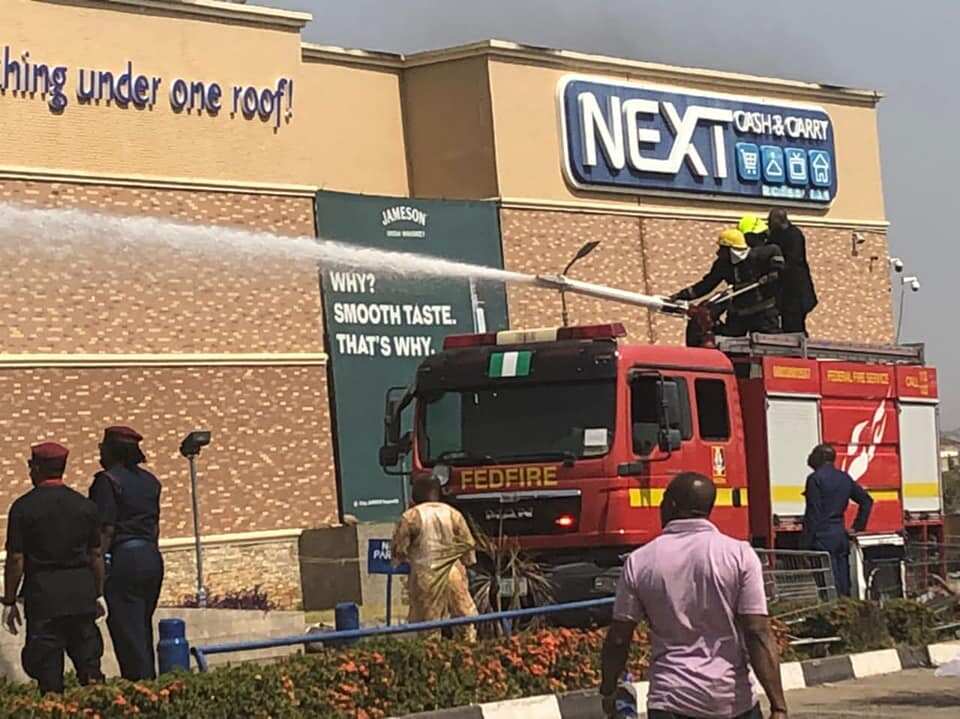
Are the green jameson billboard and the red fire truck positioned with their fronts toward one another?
no

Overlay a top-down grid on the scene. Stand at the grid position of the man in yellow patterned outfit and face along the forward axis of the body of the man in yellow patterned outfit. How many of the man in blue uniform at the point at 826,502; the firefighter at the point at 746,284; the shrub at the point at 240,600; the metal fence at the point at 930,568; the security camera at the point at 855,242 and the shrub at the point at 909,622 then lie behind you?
0

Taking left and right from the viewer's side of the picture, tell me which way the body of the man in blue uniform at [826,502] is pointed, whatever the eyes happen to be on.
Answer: facing away from the viewer and to the left of the viewer

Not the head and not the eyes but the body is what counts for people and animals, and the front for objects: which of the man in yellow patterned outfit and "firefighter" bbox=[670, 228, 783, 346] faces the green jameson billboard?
the man in yellow patterned outfit

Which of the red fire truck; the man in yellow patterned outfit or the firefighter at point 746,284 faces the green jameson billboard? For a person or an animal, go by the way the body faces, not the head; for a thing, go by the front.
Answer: the man in yellow patterned outfit

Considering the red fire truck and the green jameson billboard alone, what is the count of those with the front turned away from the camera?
0

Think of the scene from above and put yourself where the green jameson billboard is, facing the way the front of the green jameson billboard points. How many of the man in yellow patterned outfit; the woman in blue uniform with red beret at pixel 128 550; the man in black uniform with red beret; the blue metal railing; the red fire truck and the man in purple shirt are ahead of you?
6

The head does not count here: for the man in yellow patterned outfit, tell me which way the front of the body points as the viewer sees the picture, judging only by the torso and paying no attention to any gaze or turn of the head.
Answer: away from the camera

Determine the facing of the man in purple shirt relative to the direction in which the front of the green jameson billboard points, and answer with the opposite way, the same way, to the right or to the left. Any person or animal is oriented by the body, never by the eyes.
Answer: the opposite way

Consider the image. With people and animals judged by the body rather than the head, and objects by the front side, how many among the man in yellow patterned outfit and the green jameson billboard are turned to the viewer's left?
0

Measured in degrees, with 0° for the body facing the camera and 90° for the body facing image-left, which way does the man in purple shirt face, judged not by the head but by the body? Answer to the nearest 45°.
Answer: approximately 180°

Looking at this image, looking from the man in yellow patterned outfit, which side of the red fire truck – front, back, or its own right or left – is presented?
front

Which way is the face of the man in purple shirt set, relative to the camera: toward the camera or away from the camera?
away from the camera

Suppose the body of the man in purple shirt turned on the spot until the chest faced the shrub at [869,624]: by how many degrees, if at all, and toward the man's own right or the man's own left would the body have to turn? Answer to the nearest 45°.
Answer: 0° — they already face it

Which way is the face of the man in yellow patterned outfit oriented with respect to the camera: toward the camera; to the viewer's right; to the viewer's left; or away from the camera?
away from the camera

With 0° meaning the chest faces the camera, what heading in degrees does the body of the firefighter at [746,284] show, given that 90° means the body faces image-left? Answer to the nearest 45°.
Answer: approximately 45°
